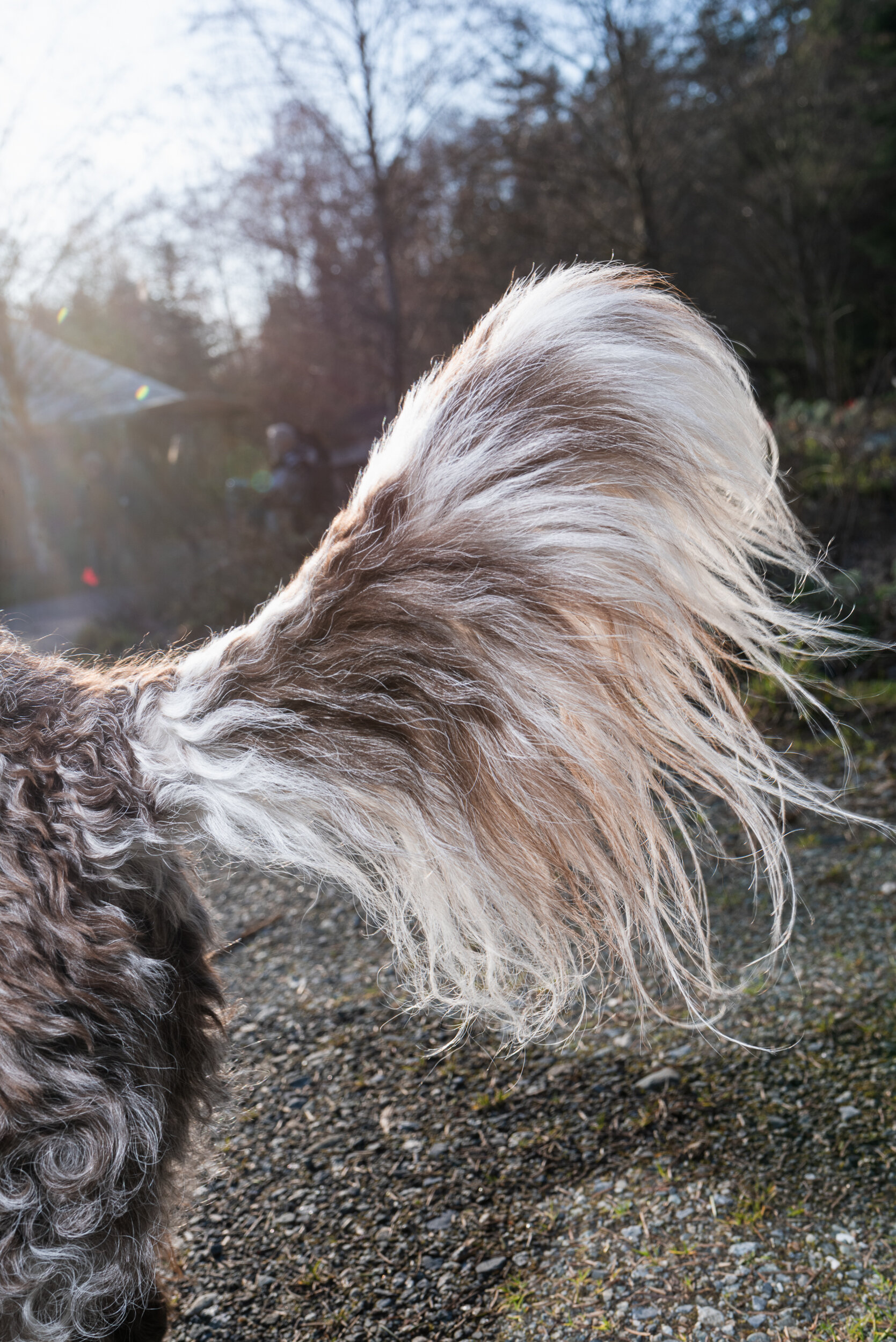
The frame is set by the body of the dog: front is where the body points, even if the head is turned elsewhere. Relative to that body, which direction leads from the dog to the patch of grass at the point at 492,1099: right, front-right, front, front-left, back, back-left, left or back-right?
right

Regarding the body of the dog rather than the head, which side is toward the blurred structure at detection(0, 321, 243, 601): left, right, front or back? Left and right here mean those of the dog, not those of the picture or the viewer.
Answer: right

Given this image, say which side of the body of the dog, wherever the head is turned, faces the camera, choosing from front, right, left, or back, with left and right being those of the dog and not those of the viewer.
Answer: left

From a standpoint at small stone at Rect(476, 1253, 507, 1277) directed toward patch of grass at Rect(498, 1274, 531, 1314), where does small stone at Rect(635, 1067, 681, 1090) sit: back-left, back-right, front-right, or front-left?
back-left
